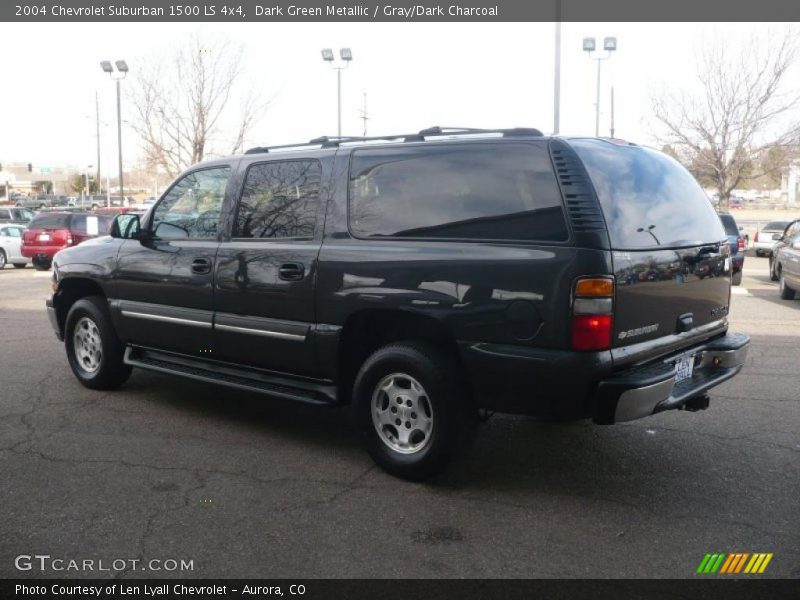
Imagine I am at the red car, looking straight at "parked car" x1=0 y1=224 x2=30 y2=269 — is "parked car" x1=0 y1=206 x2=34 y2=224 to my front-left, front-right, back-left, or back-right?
front-right

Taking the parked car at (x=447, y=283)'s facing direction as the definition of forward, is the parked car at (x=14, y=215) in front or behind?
in front

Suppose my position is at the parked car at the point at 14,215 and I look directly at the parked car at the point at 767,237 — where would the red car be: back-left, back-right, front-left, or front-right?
front-right

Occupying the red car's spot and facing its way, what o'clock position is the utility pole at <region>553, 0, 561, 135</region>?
The utility pole is roughly at 2 o'clock from the red car.

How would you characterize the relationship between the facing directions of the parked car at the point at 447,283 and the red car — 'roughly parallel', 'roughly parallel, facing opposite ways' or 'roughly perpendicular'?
roughly perpendicular

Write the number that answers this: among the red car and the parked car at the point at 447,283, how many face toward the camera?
0

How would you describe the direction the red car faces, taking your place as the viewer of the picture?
facing away from the viewer and to the right of the viewer

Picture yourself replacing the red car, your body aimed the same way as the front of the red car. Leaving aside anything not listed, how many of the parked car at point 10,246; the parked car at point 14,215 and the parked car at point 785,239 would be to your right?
1

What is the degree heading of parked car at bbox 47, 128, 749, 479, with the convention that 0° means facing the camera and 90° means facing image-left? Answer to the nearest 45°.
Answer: approximately 135°

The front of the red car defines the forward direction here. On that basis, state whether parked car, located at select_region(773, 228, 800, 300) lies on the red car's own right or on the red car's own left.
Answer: on the red car's own right

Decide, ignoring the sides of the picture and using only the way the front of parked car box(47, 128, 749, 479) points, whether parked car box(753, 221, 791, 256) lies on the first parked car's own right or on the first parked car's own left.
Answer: on the first parked car's own right

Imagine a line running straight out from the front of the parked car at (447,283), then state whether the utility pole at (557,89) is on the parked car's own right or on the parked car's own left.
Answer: on the parked car's own right

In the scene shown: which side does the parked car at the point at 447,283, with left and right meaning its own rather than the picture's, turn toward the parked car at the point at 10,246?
front
